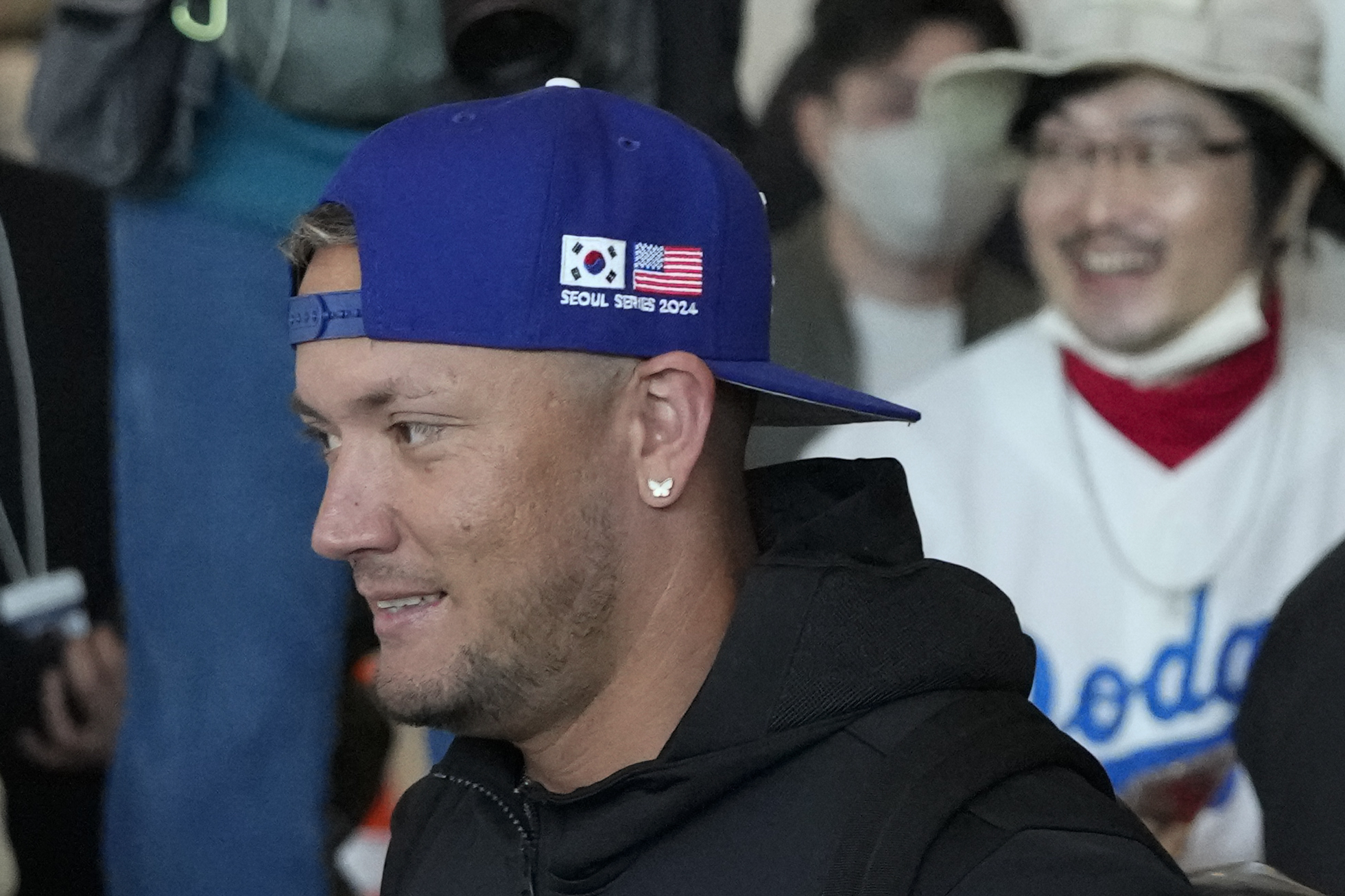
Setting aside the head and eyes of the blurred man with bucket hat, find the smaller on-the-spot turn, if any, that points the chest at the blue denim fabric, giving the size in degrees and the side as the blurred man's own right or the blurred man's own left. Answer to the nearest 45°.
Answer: approximately 90° to the blurred man's own right

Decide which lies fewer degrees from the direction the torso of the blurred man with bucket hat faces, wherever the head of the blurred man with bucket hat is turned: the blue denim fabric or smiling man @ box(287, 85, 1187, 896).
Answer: the smiling man

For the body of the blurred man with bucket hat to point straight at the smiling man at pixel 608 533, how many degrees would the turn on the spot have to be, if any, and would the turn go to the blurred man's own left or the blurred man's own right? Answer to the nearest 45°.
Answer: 0° — they already face them

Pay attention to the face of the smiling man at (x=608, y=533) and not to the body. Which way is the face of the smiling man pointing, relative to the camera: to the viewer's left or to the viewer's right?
to the viewer's left
